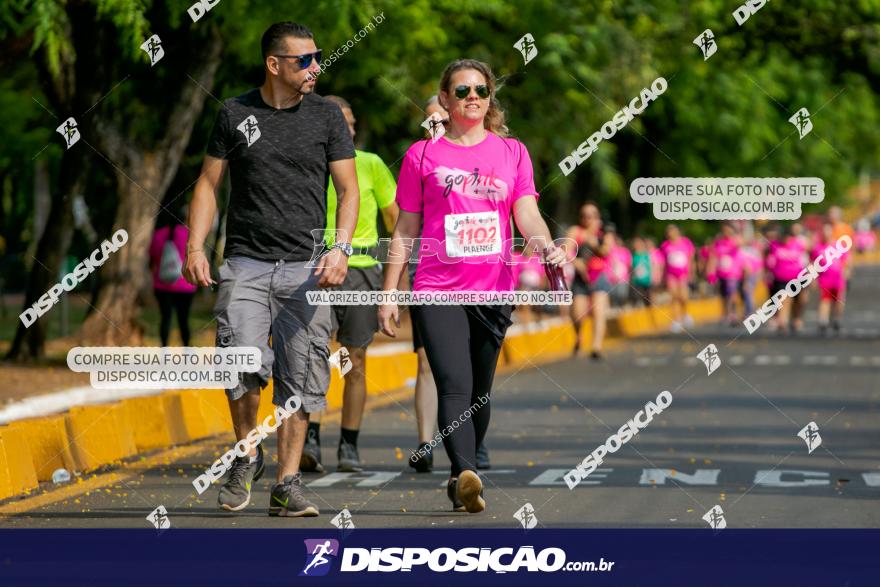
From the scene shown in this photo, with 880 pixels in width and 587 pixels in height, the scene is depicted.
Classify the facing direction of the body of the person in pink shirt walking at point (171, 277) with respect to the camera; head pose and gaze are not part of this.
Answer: away from the camera

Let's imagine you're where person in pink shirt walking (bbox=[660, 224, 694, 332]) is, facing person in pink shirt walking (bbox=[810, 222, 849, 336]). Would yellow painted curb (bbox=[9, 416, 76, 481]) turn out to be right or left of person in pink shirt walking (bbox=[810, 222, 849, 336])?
right

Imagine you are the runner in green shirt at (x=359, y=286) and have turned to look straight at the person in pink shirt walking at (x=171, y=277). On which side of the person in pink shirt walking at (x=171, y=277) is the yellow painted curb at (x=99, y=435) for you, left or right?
left

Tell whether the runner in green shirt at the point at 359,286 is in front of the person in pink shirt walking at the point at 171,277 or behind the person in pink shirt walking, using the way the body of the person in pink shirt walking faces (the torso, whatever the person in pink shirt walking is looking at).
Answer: behind

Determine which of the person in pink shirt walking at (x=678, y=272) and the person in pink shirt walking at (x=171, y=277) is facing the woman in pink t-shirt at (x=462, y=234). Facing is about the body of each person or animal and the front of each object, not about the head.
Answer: the person in pink shirt walking at (x=678, y=272)

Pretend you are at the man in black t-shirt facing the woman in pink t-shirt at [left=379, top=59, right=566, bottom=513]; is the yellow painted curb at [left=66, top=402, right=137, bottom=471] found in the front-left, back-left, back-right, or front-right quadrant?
back-left

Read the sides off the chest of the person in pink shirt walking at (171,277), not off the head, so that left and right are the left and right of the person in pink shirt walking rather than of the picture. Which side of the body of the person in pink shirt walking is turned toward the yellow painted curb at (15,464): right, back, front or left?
back

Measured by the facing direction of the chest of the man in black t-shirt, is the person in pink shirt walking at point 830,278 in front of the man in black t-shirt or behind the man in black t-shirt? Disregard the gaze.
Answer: behind

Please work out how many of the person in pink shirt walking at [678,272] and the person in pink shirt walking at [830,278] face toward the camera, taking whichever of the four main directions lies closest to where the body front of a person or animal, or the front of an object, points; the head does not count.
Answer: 2

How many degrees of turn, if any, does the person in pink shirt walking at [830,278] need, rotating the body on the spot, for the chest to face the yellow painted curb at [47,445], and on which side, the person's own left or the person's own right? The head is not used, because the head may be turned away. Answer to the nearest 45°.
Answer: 0° — they already face it

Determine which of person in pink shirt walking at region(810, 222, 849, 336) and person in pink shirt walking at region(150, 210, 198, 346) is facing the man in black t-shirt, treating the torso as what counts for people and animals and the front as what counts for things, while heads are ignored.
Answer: person in pink shirt walking at region(810, 222, 849, 336)

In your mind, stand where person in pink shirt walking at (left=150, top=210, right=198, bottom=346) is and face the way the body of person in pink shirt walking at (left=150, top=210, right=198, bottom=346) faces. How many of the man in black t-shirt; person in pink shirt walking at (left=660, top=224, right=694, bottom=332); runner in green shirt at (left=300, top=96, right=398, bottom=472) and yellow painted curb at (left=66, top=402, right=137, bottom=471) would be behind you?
3
